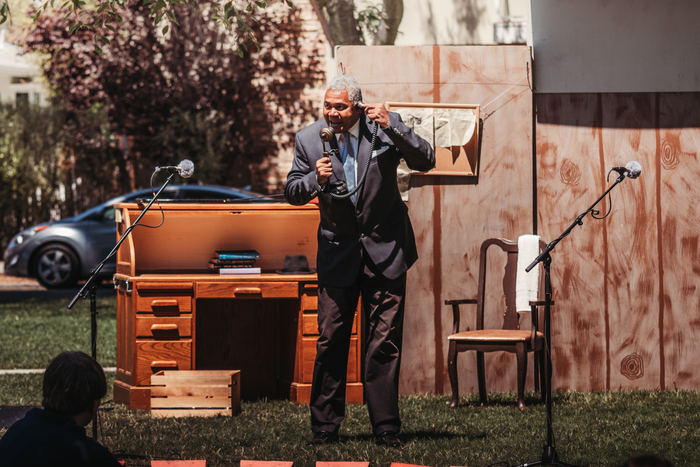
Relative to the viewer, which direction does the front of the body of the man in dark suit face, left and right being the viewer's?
facing the viewer

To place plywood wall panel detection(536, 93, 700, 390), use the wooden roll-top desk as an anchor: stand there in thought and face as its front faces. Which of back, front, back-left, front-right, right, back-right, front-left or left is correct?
left

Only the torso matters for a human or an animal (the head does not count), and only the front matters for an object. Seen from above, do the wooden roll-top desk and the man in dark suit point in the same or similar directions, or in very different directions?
same or similar directions

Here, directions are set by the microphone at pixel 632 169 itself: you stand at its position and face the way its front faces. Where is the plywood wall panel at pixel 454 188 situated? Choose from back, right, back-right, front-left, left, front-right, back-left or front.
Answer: back-left

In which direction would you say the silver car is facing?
to the viewer's left

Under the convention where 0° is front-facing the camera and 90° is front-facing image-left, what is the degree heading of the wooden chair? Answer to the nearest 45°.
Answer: approximately 45°

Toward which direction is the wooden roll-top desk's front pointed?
toward the camera

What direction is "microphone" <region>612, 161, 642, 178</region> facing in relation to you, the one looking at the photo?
facing to the right of the viewer

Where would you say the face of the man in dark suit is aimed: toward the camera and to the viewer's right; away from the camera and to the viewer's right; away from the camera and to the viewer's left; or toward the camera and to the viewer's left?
toward the camera and to the viewer's left

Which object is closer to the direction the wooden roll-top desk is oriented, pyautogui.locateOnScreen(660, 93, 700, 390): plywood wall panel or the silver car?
the plywood wall panel

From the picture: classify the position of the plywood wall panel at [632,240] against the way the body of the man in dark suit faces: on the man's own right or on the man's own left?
on the man's own left

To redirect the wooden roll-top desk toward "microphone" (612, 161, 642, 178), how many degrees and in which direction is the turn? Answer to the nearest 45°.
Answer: approximately 45° to its left

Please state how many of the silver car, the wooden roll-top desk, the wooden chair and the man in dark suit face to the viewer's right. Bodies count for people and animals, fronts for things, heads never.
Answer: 0

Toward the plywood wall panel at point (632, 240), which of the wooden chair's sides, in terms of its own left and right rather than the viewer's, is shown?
back

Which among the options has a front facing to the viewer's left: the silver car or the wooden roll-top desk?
the silver car

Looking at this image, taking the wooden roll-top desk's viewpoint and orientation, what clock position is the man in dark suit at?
The man in dark suit is roughly at 11 o'clock from the wooden roll-top desk.

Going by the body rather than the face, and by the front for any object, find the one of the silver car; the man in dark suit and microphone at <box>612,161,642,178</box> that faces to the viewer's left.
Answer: the silver car
